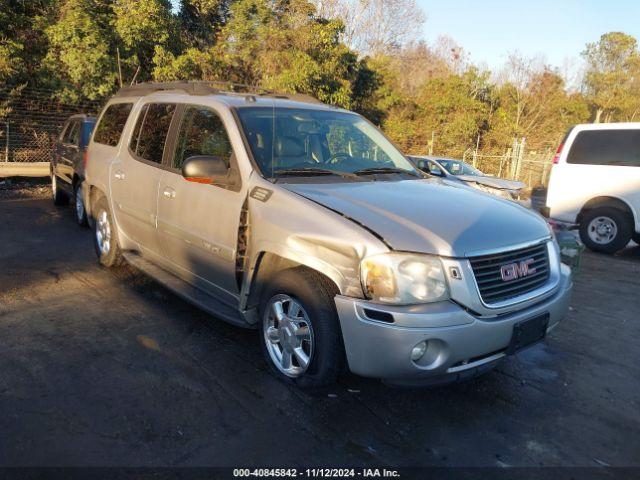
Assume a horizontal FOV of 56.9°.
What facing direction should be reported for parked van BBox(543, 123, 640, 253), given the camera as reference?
facing to the right of the viewer

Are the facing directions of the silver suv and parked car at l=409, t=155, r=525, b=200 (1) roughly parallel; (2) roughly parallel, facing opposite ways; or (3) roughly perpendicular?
roughly parallel

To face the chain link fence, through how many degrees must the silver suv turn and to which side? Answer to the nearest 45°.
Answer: approximately 180°

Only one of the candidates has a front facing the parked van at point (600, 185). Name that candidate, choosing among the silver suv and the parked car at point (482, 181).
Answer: the parked car at point (482, 181)

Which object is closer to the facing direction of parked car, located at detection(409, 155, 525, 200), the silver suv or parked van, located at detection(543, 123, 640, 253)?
the parked van

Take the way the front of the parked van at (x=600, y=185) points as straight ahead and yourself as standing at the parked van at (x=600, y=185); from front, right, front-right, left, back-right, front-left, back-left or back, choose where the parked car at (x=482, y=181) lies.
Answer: back-left

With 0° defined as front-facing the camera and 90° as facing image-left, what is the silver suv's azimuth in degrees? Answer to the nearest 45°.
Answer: approximately 315°

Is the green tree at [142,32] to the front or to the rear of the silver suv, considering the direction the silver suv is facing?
to the rear
